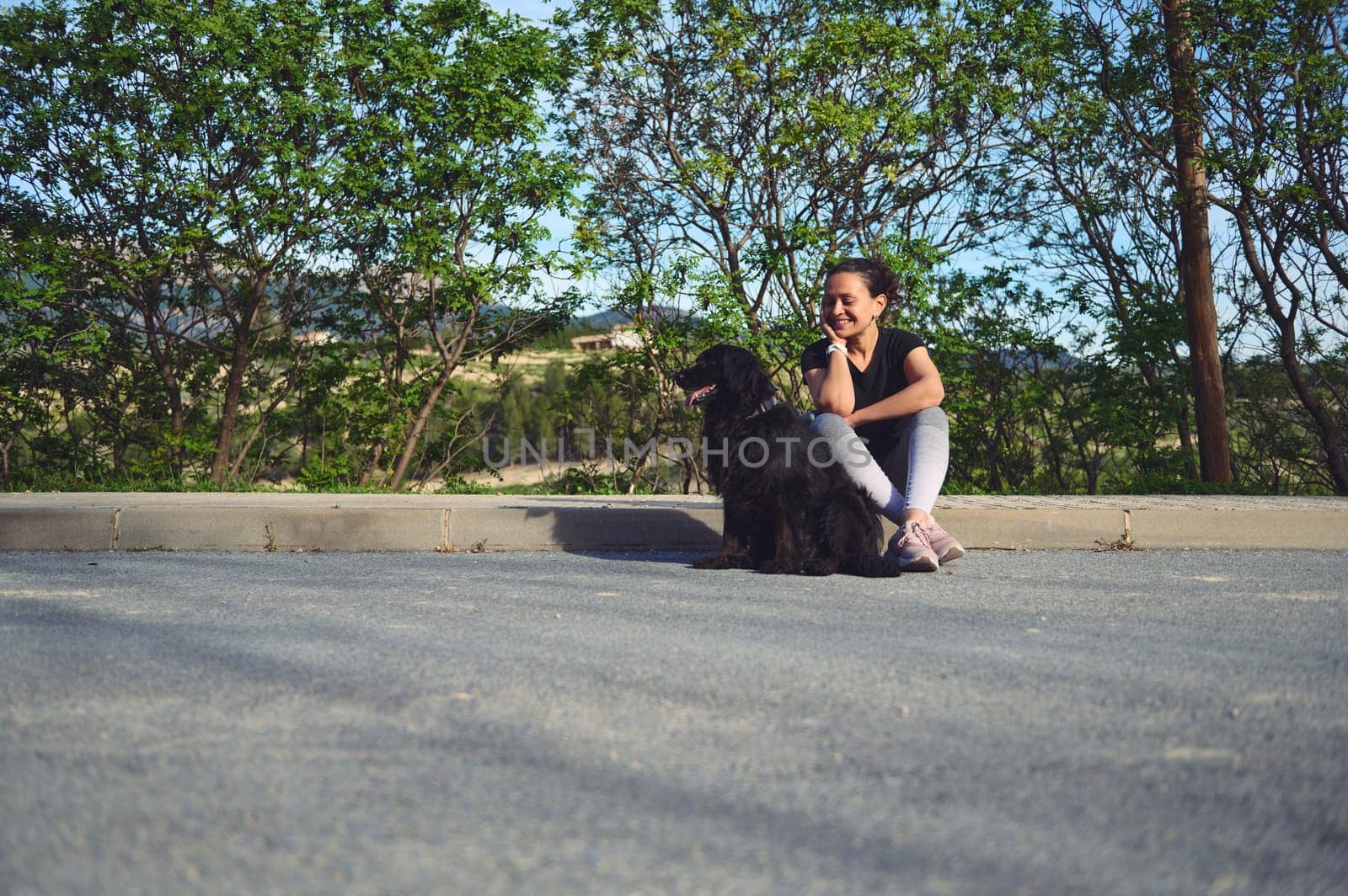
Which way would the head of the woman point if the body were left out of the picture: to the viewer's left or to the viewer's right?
to the viewer's left

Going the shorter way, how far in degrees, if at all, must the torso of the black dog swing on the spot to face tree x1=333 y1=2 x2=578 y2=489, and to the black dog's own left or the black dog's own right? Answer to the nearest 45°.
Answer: approximately 45° to the black dog's own right

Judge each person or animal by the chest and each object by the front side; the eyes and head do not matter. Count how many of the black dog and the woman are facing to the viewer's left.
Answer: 1

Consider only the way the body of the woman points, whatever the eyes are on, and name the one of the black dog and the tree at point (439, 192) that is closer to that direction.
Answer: the black dog

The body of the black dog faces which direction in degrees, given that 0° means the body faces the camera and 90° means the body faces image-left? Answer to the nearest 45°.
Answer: approximately 90°

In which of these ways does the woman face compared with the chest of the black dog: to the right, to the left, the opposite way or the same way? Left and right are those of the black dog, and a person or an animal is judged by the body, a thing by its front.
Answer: to the left

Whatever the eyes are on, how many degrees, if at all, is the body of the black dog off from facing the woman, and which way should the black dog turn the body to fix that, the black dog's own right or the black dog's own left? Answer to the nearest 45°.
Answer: approximately 135° to the black dog's own right

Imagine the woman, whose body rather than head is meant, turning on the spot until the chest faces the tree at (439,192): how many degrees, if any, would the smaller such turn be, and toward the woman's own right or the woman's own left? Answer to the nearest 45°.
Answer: approximately 135° to the woman's own right
